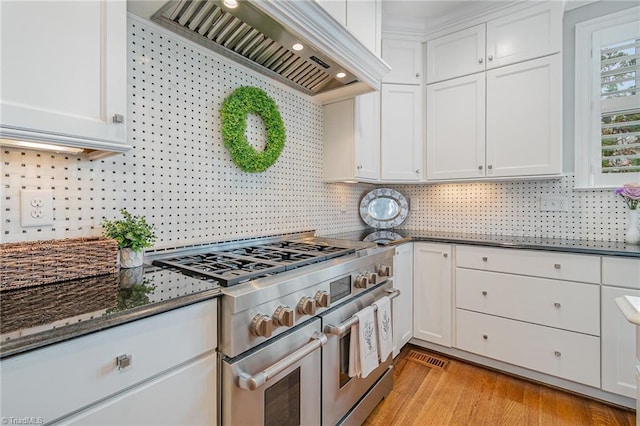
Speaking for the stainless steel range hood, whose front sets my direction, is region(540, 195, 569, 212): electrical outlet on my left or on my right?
on my left

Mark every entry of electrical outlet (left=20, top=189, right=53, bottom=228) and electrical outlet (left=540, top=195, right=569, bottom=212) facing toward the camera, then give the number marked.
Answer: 2

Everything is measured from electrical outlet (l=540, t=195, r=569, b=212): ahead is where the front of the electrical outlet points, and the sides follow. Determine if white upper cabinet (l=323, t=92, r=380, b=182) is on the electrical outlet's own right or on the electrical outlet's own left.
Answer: on the electrical outlet's own right

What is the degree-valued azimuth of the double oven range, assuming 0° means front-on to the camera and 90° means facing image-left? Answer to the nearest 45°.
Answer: approximately 315°

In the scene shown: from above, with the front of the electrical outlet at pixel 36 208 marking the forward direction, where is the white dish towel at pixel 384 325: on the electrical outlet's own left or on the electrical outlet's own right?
on the electrical outlet's own left

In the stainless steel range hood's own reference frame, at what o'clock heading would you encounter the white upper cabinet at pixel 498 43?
The white upper cabinet is roughly at 10 o'clock from the stainless steel range hood.

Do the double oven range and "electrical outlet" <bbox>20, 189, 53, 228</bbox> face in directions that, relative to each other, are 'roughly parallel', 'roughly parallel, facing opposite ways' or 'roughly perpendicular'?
roughly parallel

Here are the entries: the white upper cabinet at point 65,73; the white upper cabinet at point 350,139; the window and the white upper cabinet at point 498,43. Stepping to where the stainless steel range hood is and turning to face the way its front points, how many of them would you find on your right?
1

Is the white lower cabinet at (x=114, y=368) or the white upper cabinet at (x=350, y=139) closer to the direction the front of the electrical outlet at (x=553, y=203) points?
the white lower cabinet

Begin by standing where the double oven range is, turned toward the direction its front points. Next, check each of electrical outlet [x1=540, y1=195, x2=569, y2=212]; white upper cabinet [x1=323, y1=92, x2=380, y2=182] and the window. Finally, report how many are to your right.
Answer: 0

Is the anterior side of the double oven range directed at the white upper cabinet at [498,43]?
no

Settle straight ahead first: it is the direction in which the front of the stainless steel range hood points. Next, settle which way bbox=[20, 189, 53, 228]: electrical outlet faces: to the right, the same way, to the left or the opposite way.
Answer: the same way

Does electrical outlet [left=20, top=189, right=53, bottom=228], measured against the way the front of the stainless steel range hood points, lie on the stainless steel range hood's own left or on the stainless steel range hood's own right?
on the stainless steel range hood's own right

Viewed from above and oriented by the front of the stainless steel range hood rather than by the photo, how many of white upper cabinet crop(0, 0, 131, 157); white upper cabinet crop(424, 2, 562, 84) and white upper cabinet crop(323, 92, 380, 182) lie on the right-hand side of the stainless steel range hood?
1

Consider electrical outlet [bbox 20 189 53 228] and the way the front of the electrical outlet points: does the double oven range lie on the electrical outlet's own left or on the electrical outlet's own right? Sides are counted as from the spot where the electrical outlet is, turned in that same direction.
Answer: on the electrical outlet's own left

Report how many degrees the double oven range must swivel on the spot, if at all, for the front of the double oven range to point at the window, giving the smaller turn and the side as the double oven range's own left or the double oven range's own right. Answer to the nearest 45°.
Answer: approximately 45° to the double oven range's own left

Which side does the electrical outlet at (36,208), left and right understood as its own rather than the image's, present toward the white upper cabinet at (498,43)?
left

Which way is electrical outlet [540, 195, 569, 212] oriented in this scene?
toward the camera

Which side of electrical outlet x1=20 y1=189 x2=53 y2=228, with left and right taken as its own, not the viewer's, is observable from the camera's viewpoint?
front
